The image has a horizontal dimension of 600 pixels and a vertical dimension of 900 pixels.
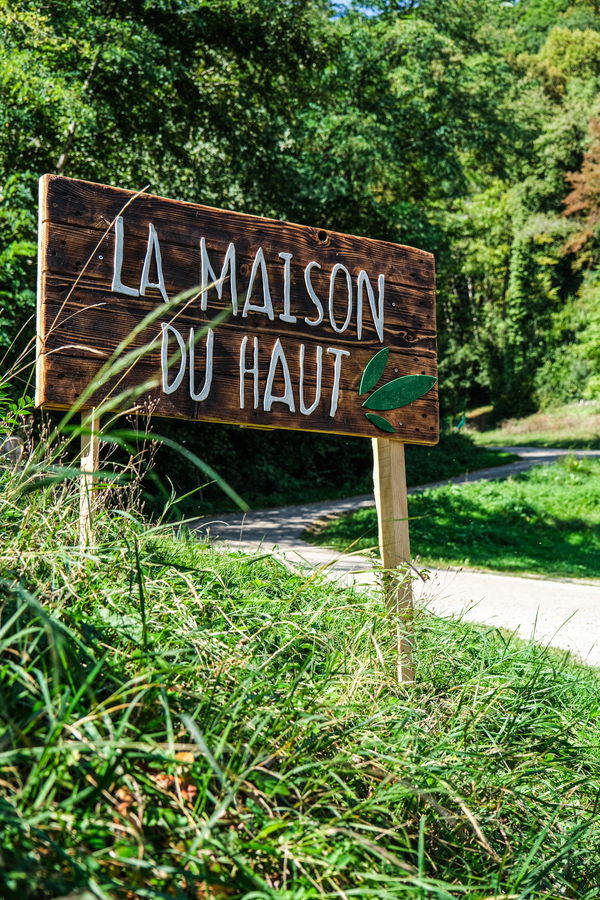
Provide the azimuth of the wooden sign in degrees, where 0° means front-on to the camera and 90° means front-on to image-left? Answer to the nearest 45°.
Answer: approximately 315°
